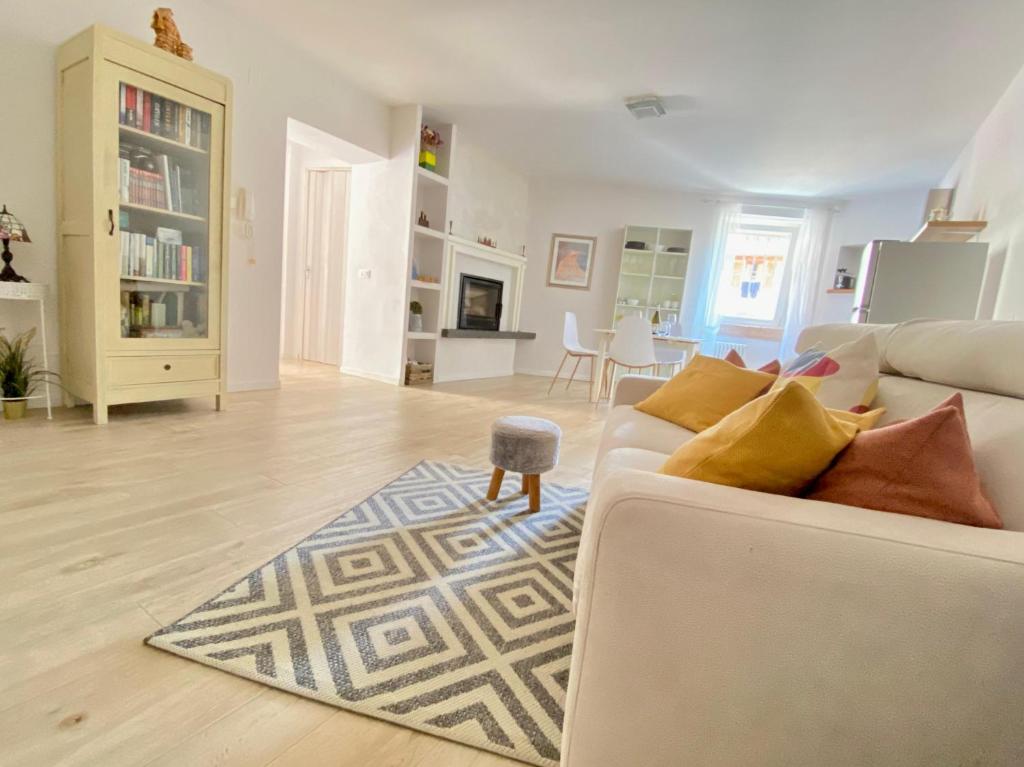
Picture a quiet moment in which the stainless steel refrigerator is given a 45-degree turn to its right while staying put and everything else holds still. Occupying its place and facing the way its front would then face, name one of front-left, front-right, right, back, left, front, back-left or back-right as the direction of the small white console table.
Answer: left

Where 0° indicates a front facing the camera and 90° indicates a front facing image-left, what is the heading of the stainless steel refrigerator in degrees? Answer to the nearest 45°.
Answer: approximately 90°

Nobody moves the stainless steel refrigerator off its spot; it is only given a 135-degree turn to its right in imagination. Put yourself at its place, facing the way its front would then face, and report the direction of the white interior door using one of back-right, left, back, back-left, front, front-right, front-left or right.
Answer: back-left

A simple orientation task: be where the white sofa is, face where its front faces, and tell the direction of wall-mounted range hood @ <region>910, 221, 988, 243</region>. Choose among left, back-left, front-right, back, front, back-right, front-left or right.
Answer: right

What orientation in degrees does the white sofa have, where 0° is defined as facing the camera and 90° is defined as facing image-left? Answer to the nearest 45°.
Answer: approximately 90°

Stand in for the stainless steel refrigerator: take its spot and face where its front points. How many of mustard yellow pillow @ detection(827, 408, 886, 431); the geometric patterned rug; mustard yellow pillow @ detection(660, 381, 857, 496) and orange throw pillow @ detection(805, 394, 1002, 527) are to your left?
4

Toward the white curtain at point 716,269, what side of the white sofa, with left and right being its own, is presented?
right

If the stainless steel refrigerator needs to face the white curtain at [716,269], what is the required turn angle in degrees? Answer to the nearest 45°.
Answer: approximately 45° to its right

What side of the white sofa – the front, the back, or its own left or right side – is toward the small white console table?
front

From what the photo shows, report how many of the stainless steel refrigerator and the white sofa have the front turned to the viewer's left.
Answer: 2

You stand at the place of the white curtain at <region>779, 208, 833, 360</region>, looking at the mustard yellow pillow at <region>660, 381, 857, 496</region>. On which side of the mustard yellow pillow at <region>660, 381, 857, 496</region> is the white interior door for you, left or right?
right

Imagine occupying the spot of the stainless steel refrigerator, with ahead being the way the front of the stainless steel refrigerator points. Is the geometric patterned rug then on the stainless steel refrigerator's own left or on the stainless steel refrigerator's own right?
on the stainless steel refrigerator's own left
